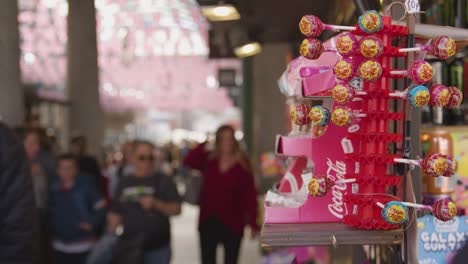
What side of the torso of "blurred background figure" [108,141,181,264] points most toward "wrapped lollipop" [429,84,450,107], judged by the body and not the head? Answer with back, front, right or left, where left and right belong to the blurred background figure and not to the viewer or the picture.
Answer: front

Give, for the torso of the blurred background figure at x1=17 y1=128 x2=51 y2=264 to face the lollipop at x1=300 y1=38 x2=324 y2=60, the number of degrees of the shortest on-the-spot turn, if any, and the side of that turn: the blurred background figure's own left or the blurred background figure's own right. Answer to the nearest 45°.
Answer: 0° — they already face it

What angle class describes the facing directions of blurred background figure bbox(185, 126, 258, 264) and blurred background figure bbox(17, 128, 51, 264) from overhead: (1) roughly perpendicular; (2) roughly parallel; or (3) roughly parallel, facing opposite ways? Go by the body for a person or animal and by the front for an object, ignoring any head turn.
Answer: roughly parallel

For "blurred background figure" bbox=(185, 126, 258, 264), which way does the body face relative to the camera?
toward the camera

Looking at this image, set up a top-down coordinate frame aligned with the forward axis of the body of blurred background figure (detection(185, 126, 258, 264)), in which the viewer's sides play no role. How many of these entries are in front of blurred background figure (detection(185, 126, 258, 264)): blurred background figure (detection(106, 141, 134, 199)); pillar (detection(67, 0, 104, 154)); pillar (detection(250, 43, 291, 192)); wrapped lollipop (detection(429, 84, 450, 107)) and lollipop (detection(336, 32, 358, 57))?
2

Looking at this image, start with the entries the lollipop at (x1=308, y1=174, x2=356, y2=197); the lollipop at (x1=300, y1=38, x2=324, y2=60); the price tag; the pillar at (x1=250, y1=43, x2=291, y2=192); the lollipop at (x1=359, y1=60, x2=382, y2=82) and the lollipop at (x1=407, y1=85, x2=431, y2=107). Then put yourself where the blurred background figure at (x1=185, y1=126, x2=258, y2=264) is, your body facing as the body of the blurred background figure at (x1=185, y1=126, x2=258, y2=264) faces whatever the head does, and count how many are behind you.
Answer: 1

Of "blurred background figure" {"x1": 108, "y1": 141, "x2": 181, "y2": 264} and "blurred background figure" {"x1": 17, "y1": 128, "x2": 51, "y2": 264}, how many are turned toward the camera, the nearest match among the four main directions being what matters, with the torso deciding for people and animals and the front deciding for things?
2

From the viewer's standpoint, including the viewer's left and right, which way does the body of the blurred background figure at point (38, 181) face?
facing the viewer

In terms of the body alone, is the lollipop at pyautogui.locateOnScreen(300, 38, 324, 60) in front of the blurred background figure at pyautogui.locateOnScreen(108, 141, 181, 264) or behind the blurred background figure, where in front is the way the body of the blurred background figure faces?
in front

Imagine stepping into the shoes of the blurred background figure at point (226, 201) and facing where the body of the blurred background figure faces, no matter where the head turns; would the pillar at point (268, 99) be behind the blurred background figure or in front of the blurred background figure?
behind

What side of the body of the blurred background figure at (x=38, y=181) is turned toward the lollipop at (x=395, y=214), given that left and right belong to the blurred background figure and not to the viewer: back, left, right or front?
front
